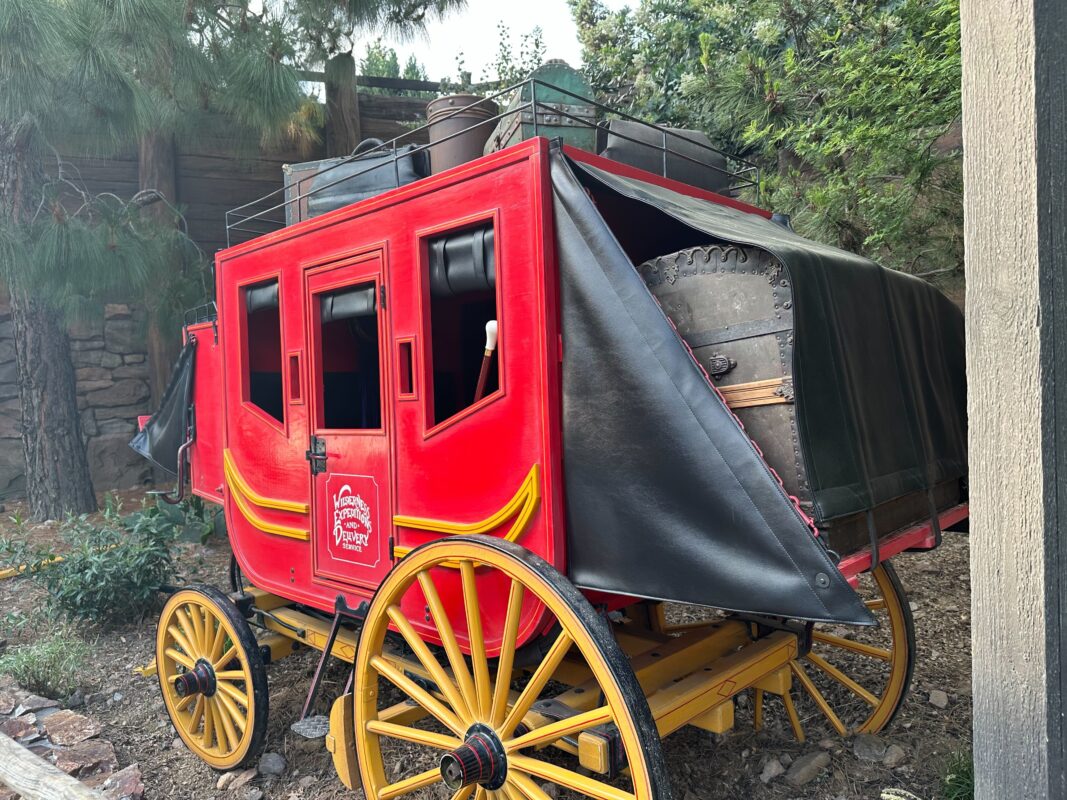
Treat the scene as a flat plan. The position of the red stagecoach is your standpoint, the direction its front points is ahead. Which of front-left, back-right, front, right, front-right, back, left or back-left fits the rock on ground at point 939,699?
right

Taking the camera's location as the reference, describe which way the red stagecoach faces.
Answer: facing away from the viewer and to the left of the viewer

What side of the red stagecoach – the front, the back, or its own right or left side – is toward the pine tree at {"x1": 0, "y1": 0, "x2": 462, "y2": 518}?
front

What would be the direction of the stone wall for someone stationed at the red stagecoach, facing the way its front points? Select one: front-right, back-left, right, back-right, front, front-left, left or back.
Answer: front

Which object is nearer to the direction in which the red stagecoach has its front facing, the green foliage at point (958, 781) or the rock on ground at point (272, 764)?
the rock on ground

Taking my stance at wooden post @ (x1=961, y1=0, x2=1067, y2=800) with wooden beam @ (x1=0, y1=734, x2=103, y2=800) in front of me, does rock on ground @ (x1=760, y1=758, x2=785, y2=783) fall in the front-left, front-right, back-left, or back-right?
front-right

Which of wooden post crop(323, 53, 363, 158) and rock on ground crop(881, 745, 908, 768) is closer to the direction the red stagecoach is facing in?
the wooden post

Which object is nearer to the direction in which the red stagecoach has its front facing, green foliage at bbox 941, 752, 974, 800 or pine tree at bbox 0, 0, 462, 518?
the pine tree

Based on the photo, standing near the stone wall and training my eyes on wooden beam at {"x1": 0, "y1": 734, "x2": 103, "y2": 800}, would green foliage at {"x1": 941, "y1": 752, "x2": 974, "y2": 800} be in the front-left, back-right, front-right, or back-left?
front-left

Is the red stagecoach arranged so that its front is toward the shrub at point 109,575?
yes

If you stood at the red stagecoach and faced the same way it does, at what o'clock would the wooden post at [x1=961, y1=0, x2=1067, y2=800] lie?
The wooden post is roughly at 6 o'clock from the red stagecoach.
